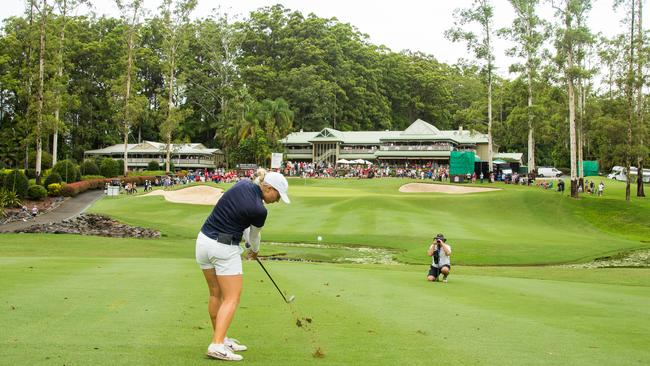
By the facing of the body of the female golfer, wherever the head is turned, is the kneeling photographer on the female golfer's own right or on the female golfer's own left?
on the female golfer's own left

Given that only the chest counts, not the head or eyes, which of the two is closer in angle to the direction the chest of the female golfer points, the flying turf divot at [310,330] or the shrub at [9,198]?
the flying turf divot

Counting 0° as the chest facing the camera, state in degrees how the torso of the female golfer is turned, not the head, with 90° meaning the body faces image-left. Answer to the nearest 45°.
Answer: approximately 270°

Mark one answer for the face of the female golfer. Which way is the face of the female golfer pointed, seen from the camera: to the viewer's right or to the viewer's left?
to the viewer's right

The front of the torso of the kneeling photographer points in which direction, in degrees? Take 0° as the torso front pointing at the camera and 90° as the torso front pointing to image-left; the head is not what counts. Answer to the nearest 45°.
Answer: approximately 0°

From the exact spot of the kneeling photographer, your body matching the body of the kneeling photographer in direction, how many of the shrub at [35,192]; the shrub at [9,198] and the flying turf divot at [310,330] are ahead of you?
1

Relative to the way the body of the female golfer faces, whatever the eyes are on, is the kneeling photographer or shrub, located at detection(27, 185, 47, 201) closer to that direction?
the kneeling photographer

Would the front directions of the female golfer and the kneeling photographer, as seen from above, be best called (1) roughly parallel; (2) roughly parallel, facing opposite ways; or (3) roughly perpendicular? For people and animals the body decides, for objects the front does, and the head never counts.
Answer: roughly perpendicular
